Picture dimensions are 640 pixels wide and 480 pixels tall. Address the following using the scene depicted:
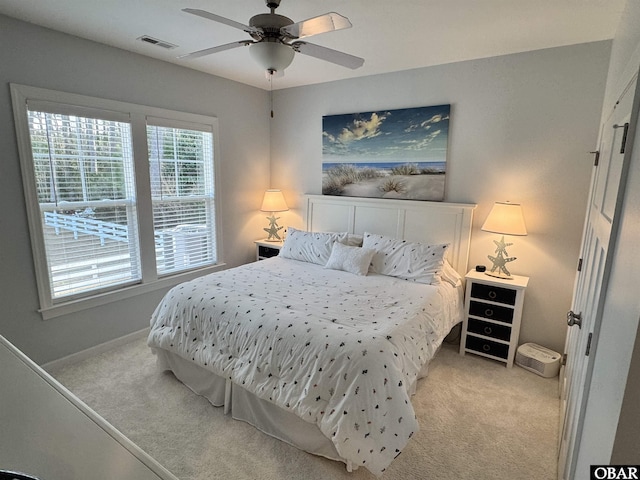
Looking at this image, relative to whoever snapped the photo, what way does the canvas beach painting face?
facing the viewer and to the left of the viewer

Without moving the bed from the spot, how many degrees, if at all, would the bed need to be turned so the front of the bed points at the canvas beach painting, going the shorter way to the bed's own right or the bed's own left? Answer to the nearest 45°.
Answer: approximately 180°

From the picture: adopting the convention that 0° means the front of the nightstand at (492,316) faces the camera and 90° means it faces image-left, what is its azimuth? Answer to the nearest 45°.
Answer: approximately 0°

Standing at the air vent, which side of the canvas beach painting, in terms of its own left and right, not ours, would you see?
front

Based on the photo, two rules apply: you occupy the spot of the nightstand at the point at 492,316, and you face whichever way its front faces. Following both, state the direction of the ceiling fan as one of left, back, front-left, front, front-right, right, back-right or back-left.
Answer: front-right

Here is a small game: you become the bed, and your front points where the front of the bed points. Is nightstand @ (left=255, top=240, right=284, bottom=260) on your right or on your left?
on your right

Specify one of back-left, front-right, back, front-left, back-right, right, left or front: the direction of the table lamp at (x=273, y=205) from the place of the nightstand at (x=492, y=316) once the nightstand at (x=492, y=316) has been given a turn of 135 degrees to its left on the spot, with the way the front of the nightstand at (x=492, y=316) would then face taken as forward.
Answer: back-left

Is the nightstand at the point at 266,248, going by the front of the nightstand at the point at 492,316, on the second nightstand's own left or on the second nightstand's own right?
on the second nightstand's own right

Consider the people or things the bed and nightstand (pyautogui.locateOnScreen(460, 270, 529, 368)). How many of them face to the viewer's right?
0

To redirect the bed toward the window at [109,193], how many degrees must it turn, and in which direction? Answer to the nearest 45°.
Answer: approximately 90° to its right
